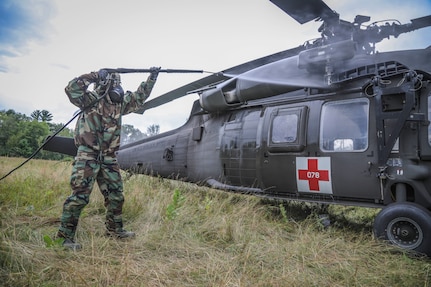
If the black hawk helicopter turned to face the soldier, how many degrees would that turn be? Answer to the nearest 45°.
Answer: approximately 135° to its right

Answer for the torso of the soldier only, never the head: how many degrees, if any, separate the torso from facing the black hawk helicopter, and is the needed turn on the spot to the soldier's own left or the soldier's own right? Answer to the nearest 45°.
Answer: approximately 45° to the soldier's own left

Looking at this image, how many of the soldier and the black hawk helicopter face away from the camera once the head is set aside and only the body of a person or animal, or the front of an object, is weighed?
0

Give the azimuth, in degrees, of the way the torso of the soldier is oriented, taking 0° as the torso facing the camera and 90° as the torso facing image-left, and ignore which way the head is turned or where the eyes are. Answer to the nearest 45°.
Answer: approximately 315°

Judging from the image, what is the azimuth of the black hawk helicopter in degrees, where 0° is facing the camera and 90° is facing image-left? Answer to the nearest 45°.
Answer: approximately 315°
